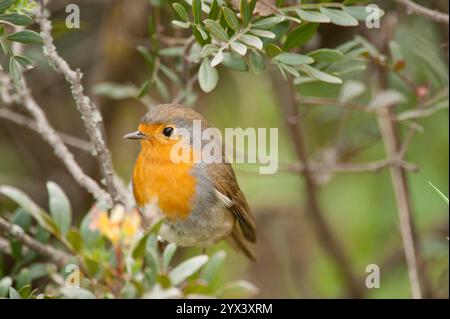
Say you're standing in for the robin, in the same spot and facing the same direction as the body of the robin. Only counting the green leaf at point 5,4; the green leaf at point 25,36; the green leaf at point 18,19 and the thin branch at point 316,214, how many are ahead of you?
3

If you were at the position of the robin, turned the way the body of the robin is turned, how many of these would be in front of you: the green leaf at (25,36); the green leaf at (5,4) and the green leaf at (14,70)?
3

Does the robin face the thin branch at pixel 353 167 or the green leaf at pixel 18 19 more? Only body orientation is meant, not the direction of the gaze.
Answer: the green leaf

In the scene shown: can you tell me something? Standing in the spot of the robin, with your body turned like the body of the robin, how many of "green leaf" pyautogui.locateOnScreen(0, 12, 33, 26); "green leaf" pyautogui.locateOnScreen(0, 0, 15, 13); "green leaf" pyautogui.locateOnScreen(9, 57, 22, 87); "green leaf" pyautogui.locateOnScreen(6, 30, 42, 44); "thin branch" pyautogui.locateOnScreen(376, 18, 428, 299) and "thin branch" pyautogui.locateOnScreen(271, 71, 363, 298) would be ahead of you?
4

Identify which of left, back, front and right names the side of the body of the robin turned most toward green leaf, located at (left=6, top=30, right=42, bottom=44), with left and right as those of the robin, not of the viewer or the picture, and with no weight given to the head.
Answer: front

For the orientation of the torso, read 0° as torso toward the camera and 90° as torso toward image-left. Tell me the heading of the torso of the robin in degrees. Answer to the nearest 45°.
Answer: approximately 45°

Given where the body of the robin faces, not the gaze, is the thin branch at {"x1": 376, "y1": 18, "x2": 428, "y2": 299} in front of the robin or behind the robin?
behind

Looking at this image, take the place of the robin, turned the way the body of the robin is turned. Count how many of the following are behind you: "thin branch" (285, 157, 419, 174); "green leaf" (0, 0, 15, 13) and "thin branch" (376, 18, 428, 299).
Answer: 2

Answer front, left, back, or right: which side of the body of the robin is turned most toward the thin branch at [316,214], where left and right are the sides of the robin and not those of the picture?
back

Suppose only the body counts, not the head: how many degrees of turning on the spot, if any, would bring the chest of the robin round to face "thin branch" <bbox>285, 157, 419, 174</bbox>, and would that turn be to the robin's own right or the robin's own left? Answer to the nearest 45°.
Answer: approximately 180°

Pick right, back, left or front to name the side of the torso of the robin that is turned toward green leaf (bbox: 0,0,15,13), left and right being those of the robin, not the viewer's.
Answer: front

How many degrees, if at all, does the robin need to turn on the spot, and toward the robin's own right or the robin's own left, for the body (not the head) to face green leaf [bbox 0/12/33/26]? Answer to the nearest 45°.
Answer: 0° — it already faces it
